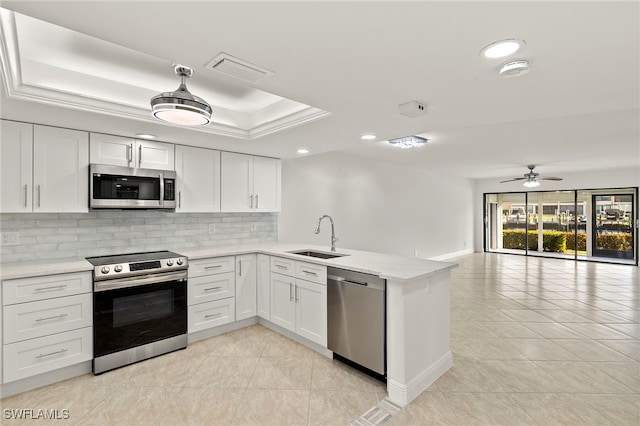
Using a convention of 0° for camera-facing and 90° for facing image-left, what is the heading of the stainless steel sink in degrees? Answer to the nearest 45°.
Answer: approximately 45°

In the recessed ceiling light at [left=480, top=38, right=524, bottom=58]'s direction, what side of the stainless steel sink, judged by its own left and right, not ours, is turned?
left

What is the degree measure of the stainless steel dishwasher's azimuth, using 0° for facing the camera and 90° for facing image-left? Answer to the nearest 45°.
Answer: approximately 45°

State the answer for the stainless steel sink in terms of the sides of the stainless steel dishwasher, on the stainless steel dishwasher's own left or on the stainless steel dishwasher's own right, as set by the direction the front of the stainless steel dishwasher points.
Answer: on the stainless steel dishwasher's own right

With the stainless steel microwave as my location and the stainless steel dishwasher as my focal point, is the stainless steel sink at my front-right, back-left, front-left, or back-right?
front-left

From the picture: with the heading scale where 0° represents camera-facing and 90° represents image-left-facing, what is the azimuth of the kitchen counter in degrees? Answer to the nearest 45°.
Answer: approximately 45°

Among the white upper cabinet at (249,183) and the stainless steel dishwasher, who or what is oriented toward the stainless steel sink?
the white upper cabinet

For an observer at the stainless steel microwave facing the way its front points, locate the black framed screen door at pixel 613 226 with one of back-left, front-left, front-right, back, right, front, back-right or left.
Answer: left

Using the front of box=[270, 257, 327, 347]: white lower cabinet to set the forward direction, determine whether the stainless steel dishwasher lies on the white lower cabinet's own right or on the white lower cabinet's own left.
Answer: on the white lower cabinet's own left

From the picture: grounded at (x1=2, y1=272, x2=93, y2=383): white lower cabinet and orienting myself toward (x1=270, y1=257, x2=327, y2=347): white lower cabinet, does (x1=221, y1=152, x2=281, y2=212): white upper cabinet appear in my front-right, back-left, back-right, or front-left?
front-left

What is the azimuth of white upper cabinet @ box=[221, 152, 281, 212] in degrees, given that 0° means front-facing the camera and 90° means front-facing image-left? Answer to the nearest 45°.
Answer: approximately 315°

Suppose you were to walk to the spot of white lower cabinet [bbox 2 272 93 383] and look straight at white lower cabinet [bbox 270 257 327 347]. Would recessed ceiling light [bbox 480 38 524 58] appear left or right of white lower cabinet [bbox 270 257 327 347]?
right

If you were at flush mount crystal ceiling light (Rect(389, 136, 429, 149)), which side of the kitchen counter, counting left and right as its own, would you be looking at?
back

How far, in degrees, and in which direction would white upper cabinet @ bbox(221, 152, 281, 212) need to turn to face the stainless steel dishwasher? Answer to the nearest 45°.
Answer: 0° — it already faces it
